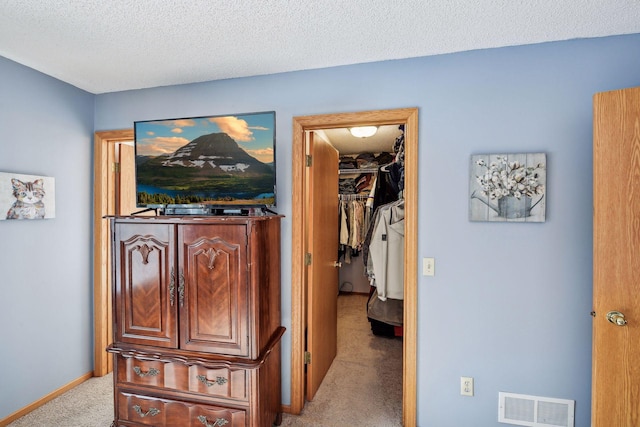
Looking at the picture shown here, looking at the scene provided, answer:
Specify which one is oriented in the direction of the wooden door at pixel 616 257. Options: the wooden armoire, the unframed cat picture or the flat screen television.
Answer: the unframed cat picture

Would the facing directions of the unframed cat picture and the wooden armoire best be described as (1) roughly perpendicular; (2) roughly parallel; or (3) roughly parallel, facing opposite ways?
roughly perpendicular

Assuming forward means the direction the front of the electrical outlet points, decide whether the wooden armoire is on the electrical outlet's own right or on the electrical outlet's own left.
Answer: on the electrical outlet's own right

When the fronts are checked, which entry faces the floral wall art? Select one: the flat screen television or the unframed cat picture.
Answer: the unframed cat picture

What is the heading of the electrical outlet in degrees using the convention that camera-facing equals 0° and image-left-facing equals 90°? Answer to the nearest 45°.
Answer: approximately 0°

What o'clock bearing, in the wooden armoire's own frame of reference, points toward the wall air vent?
The wall air vent is roughly at 8 o'clock from the wooden armoire.

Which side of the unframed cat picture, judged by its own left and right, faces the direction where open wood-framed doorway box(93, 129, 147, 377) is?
left

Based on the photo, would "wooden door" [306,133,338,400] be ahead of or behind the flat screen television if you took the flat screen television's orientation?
behind

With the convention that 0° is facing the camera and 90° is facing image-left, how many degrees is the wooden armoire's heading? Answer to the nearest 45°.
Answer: approximately 45°
